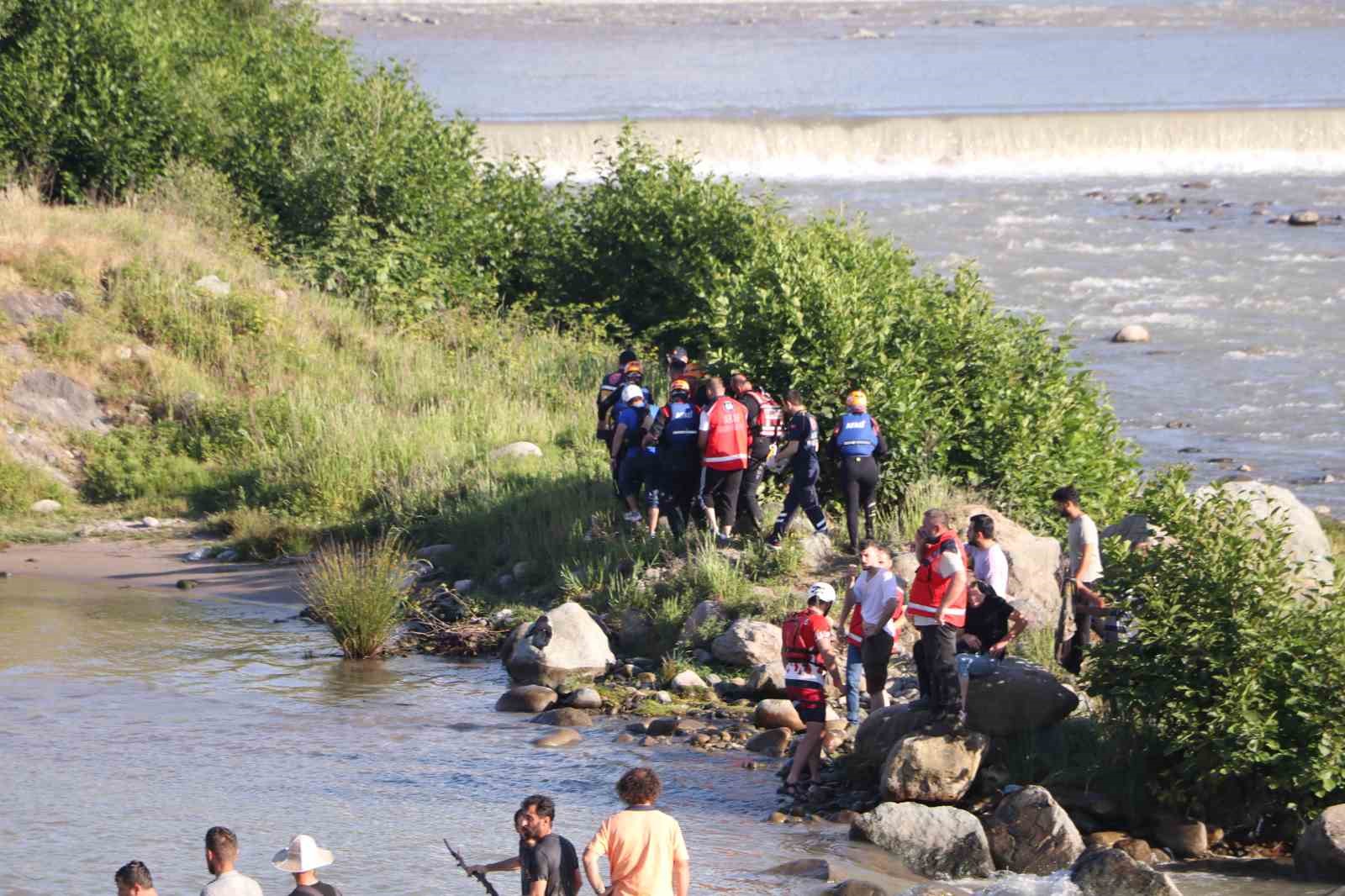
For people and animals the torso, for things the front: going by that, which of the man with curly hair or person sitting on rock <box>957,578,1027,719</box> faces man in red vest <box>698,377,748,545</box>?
the man with curly hair

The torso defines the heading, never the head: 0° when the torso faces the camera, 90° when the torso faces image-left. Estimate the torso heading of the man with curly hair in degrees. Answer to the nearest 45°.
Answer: approximately 180°

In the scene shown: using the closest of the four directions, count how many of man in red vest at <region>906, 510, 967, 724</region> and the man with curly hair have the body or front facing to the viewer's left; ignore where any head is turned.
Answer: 1

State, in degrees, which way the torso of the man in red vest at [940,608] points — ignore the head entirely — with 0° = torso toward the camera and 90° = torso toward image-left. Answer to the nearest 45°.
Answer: approximately 90°

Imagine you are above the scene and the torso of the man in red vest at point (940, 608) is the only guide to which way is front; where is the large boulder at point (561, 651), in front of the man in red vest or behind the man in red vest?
in front

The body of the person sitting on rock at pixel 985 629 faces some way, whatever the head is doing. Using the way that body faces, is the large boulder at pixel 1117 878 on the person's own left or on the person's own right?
on the person's own left

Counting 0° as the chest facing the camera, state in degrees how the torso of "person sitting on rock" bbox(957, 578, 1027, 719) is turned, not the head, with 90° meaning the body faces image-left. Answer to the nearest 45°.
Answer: approximately 45°

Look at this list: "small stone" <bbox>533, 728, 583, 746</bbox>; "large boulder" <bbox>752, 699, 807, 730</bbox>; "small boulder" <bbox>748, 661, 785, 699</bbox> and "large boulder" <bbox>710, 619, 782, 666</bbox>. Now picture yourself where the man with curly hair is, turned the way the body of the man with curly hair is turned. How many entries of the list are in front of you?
4

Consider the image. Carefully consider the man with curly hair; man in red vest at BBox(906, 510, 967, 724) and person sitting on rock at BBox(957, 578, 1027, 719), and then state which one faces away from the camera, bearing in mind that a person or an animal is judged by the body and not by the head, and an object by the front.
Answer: the man with curly hair

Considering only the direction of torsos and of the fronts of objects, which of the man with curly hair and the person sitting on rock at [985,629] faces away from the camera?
the man with curly hair

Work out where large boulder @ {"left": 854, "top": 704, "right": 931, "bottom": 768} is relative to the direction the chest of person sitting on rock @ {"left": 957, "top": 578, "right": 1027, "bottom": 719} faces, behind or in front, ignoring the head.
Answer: in front

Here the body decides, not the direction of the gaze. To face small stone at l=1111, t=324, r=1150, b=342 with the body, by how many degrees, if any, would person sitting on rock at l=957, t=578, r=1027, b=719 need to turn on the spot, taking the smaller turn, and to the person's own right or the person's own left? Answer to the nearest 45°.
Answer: approximately 135° to the person's own right

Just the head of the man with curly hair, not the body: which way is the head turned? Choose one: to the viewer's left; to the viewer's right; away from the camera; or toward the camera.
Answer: away from the camera

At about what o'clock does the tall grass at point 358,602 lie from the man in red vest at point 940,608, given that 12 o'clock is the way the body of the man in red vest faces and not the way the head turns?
The tall grass is roughly at 1 o'clock from the man in red vest.

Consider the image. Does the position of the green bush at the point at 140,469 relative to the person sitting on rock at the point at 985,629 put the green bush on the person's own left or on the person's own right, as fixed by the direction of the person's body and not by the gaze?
on the person's own right

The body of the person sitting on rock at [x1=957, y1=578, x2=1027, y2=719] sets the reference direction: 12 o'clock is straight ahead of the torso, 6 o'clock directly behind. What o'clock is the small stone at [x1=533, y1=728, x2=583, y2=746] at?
The small stone is roughly at 2 o'clock from the person sitting on rock.

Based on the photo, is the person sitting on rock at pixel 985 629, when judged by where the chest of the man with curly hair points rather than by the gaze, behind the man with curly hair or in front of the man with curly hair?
in front

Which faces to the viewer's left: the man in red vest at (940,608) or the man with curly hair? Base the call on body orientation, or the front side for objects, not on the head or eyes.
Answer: the man in red vest
